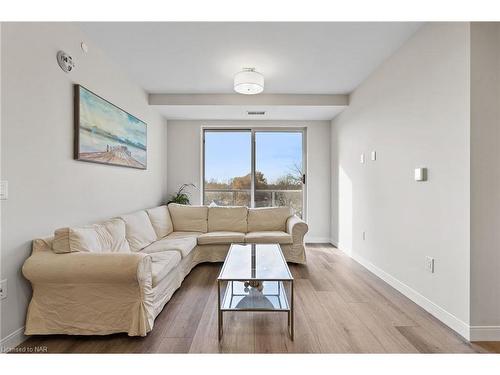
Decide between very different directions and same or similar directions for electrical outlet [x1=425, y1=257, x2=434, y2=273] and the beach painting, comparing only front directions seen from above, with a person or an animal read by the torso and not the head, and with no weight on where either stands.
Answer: very different directions

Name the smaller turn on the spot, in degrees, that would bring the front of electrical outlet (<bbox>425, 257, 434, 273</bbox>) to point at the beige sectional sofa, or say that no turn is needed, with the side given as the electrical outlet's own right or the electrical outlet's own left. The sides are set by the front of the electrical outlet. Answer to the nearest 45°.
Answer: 0° — it already faces it

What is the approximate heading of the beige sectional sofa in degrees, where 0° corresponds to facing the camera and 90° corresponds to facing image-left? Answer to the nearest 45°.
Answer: approximately 315°

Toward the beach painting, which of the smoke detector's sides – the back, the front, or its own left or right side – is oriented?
left

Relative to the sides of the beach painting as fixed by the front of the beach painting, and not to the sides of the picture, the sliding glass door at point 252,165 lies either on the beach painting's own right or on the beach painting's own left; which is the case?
on the beach painting's own left

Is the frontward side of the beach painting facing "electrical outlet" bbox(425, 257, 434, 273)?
yes

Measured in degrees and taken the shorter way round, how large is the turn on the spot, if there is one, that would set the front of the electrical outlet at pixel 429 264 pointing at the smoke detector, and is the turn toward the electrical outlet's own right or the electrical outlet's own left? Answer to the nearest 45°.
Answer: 0° — it already faces it

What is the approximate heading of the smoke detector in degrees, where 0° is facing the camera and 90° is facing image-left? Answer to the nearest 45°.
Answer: approximately 315°

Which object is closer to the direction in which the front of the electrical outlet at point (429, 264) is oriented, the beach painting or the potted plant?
the beach painting

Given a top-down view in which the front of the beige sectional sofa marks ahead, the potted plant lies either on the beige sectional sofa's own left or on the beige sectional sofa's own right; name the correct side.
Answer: on the beige sectional sofa's own left
